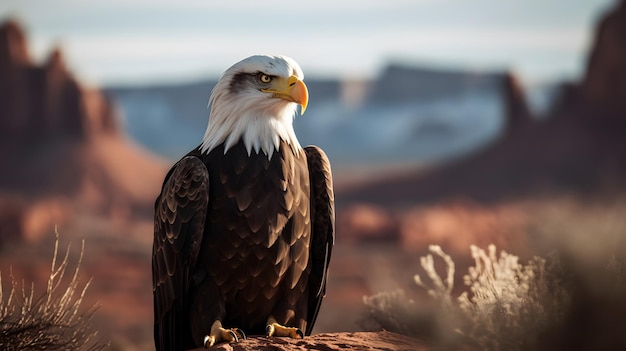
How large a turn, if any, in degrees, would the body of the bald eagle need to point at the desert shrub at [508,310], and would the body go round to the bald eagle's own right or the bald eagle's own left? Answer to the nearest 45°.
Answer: approximately 45° to the bald eagle's own left

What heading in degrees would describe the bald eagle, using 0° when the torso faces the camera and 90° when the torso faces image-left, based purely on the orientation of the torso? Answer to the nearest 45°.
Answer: approximately 315°
